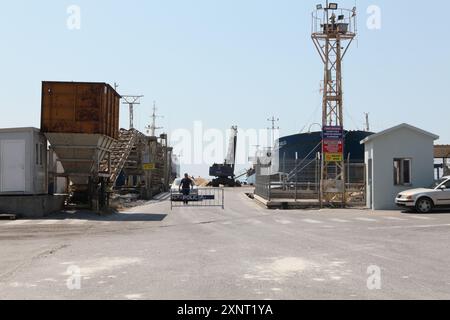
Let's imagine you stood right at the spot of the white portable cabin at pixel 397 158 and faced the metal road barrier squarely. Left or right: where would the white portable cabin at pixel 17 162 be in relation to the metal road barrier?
left

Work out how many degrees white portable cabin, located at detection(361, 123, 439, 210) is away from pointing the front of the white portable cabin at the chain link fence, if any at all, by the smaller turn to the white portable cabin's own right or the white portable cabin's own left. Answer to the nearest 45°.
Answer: approximately 45° to the white portable cabin's own right
